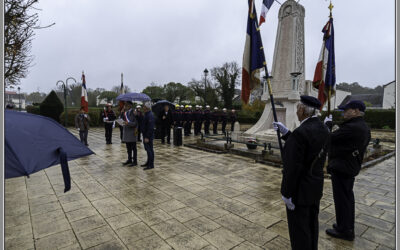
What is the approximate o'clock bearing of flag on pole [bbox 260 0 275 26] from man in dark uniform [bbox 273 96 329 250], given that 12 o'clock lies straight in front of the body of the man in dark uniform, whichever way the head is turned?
The flag on pole is roughly at 1 o'clock from the man in dark uniform.

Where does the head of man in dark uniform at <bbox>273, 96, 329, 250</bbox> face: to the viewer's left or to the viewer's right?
to the viewer's left

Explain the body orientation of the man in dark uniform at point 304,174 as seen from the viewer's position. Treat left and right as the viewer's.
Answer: facing away from the viewer and to the left of the viewer

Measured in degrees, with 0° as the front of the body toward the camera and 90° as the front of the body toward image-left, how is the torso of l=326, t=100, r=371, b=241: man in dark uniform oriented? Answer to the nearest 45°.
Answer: approximately 90°

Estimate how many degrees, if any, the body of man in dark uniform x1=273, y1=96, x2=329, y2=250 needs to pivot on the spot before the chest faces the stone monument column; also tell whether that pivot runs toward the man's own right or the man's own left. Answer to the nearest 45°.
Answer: approximately 45° to the man's own right

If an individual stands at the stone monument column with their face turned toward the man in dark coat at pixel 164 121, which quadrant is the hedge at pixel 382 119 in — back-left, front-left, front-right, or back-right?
back-right

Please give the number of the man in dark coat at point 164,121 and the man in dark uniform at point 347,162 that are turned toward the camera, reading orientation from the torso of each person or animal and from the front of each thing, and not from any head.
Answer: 1
